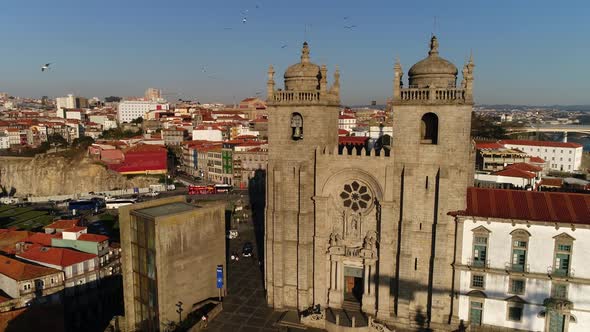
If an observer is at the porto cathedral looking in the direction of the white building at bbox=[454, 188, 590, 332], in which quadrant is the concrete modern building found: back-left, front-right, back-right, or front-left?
back-right

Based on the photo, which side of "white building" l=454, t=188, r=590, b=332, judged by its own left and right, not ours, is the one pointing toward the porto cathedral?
right

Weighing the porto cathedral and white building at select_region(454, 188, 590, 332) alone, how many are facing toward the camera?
2

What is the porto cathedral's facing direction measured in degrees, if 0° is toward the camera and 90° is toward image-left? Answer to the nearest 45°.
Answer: approximately 0°

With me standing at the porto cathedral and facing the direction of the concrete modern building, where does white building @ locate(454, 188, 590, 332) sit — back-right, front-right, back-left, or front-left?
back-left

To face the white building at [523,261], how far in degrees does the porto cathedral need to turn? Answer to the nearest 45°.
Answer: approximately 90° to its left

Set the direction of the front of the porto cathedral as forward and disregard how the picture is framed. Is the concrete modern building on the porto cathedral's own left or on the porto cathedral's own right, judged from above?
on the porto cathedral's own right

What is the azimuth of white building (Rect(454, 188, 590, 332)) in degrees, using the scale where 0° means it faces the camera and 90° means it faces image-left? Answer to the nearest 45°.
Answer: approximately 0°

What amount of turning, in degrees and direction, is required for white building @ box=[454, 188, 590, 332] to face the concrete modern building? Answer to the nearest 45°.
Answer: approximately 90° to its right
